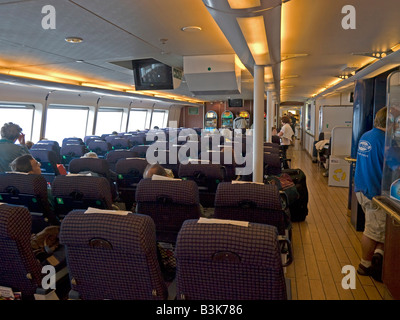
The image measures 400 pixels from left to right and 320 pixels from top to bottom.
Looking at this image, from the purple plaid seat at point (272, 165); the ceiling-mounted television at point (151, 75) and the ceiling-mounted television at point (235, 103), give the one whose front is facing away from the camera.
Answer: the purple plaid seat

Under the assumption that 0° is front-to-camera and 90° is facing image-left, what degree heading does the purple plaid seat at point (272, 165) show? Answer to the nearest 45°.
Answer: approximately 180°

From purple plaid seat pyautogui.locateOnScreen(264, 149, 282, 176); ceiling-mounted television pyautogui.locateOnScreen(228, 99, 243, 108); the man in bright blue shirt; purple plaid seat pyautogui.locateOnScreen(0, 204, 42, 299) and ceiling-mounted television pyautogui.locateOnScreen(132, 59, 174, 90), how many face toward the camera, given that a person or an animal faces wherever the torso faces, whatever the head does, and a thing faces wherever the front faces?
2

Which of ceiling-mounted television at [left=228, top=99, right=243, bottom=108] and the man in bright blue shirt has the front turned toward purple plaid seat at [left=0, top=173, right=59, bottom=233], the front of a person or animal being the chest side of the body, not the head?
the ceiling-mounted television

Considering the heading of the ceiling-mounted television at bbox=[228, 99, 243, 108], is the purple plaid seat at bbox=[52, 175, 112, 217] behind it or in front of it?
in front

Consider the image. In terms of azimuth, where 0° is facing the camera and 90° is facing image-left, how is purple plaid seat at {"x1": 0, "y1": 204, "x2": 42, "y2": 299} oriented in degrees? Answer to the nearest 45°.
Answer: approximately 225°

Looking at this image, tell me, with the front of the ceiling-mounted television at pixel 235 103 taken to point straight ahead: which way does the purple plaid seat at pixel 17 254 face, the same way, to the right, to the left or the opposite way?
the opposite way

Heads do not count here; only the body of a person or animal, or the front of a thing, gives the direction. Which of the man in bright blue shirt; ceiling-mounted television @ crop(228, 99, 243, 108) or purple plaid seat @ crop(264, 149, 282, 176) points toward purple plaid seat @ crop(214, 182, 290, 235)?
the ceiling-mounted television

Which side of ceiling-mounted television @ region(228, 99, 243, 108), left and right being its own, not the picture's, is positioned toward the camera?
front

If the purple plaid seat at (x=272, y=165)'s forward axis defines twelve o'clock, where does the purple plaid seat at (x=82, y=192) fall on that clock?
the purple plaid seat at (x=82, y=192) is roughly at 7 o'clock from the purple plaid seat at (x=272, y=165).

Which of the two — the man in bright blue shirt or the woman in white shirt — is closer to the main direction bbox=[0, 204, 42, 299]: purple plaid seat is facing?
the woman in white shirt

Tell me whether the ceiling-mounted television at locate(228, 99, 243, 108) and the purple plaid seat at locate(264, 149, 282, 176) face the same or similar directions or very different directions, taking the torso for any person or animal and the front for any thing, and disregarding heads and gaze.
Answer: very different directions

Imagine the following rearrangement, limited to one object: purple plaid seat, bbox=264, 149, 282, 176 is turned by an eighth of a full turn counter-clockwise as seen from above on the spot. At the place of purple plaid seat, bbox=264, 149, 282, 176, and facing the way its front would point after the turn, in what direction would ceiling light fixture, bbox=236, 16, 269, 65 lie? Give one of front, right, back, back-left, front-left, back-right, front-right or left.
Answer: back-left

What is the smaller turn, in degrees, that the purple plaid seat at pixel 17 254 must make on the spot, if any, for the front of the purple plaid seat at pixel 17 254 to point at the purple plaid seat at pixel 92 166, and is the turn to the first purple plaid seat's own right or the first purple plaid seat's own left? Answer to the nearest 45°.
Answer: approximately 45° to the first purple plaid seat's own left

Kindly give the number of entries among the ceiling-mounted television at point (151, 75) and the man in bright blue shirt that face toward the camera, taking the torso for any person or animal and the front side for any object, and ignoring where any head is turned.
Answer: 1
